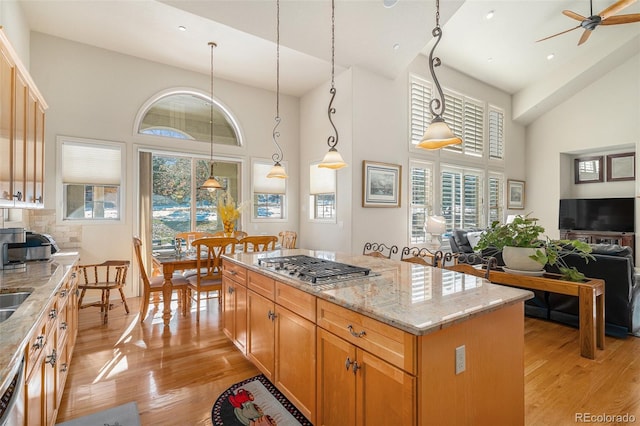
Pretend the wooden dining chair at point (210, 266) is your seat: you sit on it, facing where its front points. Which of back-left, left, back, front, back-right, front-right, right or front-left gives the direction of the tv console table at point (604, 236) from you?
back-right

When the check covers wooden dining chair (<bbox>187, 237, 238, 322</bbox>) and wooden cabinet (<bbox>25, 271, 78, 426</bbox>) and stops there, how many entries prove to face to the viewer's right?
1

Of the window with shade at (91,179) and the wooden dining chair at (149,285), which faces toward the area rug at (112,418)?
the window with shade

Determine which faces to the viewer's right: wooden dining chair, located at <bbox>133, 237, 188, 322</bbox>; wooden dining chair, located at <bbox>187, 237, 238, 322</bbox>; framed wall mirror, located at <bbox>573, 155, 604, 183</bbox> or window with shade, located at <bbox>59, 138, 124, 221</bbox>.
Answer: wooden dining chair, located at <bbox>133, 237, 188, 322</bbox>

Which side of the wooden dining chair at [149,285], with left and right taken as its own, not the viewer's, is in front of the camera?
right

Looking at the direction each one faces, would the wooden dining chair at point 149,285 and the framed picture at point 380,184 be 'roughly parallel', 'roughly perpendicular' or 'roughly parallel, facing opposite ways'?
roughly perpendicular

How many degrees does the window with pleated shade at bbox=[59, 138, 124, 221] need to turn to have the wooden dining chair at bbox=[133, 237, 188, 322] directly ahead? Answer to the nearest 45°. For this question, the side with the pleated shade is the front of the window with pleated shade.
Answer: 0° — it already faces it

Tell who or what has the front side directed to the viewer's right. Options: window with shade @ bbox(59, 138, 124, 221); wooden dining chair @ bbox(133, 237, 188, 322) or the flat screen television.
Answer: the wooden dining chair

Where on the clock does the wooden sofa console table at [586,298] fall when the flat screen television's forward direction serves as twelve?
The wooden sofa console table is roughly at 12 o'clock from the flat screen television.

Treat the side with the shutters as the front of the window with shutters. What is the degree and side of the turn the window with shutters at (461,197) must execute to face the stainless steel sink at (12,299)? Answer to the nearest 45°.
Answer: approximately 45° to its right

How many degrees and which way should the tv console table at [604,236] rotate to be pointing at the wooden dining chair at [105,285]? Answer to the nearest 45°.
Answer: approximately 45° to its right

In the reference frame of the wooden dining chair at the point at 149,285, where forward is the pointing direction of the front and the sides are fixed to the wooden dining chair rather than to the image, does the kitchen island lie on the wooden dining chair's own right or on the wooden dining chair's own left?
on the wooden dining chair's own right

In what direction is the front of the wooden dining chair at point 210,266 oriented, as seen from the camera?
facing away from the viewer and to the left of the viewer

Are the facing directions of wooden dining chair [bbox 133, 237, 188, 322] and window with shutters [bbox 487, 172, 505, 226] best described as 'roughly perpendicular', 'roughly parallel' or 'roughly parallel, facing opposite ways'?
roughly perpendicular
